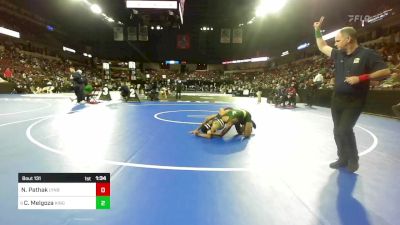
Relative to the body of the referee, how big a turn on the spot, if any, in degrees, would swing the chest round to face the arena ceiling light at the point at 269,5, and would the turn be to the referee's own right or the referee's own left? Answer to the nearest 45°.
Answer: approximately 135° to the referee's own right

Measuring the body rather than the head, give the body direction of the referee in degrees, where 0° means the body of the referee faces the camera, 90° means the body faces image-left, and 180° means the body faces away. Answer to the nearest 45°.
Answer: approximately 45°

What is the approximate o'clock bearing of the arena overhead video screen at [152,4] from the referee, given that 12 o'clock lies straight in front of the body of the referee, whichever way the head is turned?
The arena overhead video screen is roughly at 3 o'clock from the referee.

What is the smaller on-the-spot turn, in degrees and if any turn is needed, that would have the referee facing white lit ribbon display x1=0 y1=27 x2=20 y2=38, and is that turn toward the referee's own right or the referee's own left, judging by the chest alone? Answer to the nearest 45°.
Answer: approximately 90° to the referee's own right

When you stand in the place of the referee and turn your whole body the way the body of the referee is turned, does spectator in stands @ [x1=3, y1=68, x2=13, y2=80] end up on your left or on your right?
on your right
